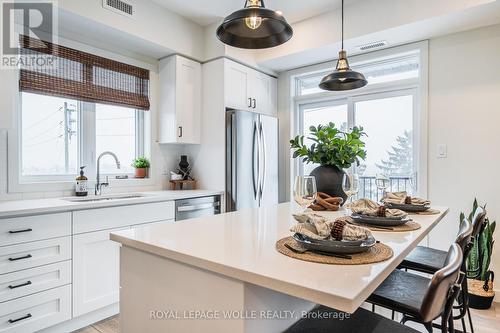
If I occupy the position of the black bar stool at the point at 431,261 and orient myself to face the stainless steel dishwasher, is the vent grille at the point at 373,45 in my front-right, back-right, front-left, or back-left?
front-right

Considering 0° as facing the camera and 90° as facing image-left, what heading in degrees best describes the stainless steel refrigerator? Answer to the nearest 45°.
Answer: approximately 315°

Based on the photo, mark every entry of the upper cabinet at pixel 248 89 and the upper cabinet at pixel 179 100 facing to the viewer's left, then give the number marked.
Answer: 0

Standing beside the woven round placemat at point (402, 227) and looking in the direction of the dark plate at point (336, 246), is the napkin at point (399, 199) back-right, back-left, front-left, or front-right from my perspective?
back-right

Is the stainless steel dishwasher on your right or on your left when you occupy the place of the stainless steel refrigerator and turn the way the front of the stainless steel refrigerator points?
on your right

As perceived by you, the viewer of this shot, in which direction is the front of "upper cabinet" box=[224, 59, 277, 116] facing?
facing the viewer and to the right of the viewer

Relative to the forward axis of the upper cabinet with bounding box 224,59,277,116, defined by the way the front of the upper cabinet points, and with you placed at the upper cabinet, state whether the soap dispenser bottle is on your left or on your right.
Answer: on your right

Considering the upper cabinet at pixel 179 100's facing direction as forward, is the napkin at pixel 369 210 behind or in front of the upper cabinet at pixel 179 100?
in front

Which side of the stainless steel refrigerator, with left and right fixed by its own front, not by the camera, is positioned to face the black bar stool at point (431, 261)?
front

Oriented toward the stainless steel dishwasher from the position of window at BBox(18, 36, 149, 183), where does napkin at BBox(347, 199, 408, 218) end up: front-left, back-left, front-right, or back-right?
front-right

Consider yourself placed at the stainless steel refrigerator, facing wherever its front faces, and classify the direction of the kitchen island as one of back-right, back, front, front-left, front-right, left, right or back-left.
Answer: front-right

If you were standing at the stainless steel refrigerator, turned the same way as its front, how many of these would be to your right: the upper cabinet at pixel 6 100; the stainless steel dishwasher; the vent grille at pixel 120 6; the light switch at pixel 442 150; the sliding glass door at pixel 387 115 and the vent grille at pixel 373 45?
3
